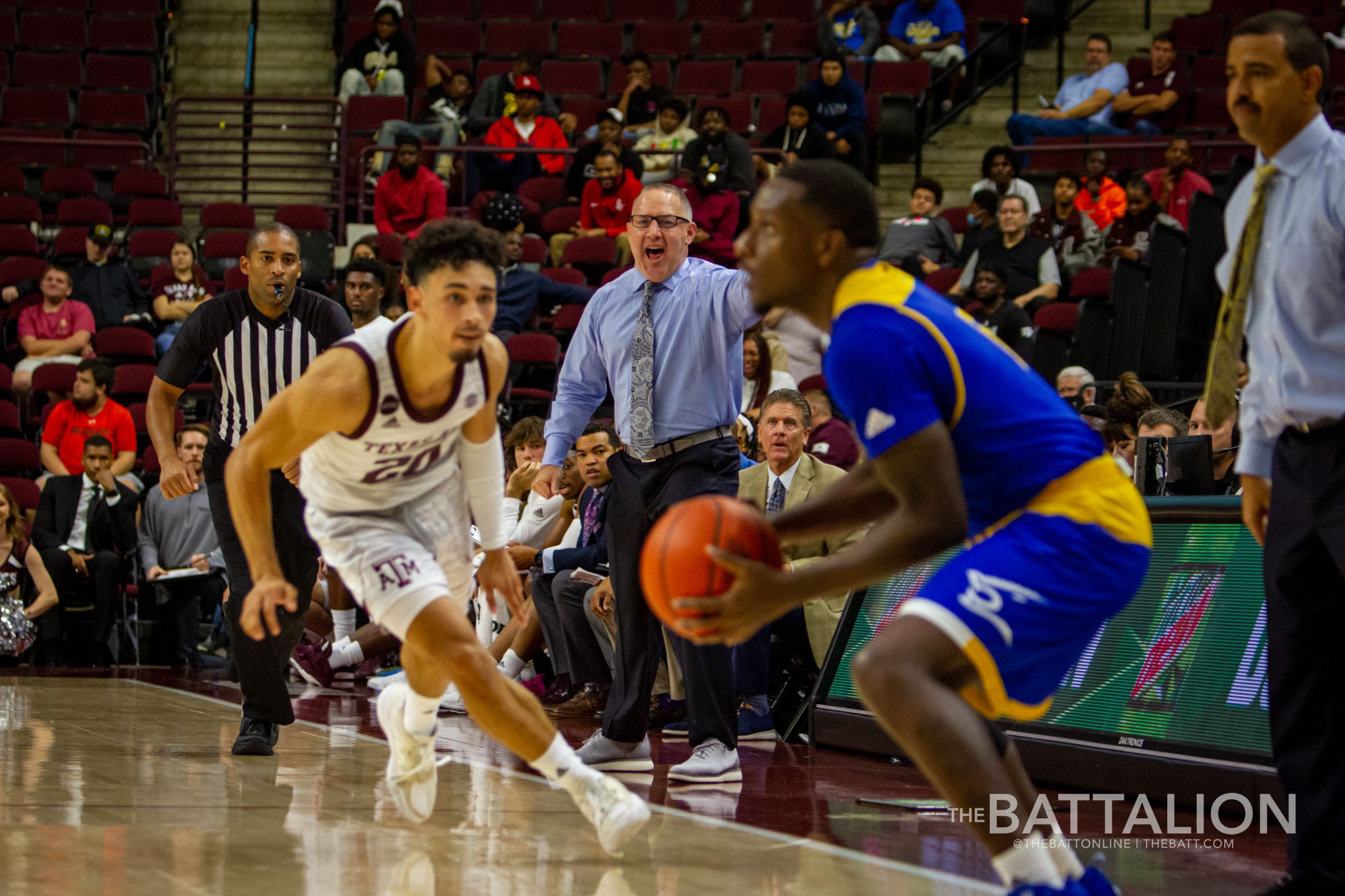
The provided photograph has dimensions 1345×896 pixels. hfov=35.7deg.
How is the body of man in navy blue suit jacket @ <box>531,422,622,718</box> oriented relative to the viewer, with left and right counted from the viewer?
facing the viewer and to the left of the viewer

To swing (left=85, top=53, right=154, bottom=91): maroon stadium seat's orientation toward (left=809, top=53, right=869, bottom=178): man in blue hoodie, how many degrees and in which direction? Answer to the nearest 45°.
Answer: approximately 45° to its left

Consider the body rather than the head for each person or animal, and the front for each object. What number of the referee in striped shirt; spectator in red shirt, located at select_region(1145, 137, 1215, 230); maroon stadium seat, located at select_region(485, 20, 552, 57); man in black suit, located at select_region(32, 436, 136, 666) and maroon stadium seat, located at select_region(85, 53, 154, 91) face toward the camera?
5

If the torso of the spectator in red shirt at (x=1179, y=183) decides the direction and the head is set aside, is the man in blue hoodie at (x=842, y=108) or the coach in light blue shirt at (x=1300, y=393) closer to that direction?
the coach in light blue shirt

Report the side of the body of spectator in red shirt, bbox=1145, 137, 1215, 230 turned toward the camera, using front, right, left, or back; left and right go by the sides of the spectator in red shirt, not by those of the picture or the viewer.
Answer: front

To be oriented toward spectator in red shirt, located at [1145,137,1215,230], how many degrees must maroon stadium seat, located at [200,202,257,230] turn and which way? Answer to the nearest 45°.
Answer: approximately 45° to its left

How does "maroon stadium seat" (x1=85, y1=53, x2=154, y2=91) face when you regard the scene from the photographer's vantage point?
facing the viewer

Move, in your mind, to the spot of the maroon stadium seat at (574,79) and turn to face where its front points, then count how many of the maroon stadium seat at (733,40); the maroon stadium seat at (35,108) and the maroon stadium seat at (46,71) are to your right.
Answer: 2

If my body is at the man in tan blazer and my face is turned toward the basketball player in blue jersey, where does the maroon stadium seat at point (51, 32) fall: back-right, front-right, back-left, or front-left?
back-right

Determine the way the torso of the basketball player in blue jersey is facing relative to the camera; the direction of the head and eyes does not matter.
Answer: to the viewer's left

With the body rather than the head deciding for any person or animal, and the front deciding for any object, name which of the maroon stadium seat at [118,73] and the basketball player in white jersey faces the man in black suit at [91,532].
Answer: the maroon stadium seat

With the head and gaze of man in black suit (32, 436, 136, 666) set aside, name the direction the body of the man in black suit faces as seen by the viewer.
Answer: toward the camera

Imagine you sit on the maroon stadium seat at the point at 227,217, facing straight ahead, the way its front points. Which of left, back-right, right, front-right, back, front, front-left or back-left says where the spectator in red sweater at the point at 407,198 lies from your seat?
front-left

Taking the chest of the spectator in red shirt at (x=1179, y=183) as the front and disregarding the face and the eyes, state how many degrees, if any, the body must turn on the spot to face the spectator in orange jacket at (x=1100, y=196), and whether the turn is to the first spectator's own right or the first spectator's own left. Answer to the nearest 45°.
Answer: approximately 135° to the first spectator's own right

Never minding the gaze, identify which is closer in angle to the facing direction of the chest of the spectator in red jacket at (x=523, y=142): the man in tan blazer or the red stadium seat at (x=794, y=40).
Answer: the man in tan blazer

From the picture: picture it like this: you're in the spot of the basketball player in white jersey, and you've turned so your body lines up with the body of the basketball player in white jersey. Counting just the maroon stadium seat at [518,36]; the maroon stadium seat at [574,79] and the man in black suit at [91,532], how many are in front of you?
0

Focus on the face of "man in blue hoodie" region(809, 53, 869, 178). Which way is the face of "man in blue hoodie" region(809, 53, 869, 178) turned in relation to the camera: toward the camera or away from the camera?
toward the camera

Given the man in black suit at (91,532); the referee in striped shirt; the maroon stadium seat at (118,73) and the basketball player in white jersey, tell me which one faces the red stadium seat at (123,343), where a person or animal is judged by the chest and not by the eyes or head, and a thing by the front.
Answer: the maroon stadium seat

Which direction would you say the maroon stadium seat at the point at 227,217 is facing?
toward the camera
